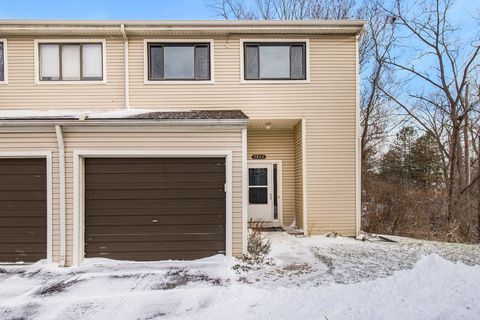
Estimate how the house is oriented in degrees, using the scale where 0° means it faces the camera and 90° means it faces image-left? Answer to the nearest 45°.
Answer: approximately 0°

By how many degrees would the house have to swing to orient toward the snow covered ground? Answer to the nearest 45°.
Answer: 0° — it already faces it
